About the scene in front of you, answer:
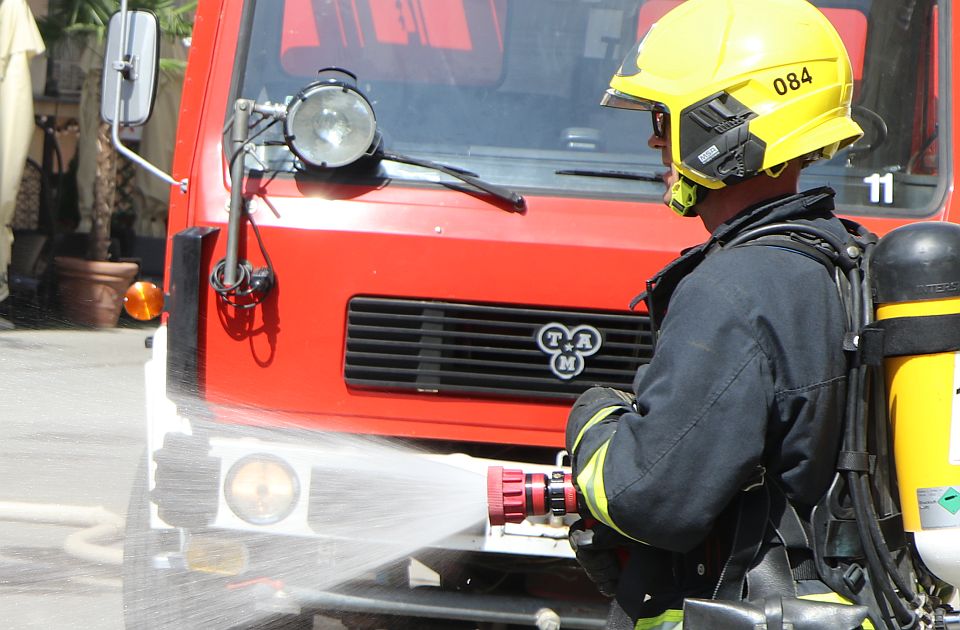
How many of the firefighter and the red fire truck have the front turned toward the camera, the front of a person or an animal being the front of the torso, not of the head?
1

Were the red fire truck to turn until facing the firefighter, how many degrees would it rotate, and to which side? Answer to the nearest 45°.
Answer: approximately 45° to its left

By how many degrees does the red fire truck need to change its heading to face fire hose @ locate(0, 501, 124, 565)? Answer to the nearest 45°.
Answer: approximately 90° to its right

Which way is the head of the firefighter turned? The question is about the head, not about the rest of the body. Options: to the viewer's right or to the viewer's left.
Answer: to the viewer's left

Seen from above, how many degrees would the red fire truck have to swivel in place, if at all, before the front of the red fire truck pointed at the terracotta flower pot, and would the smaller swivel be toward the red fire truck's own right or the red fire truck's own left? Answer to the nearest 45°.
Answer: approximately 135° to the red fire truck's own right

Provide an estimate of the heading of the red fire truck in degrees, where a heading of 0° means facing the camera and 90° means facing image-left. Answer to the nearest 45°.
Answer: approximately 0°

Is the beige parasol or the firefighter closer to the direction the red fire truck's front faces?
the firefighter

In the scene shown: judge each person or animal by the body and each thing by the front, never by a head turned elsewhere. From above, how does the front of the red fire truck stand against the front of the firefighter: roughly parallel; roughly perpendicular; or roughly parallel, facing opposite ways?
roughly perpendicular

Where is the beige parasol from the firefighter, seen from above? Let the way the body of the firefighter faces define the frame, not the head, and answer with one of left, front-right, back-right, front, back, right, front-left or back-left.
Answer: front-right

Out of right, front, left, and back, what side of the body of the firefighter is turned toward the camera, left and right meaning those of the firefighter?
left

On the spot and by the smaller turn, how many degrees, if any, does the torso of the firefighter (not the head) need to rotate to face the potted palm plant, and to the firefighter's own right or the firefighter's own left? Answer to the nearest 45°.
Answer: approximately 45° to the firefighter's own right

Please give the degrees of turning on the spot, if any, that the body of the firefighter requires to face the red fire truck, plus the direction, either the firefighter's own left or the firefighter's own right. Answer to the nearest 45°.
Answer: approximately 45° to the firefighter's own right
